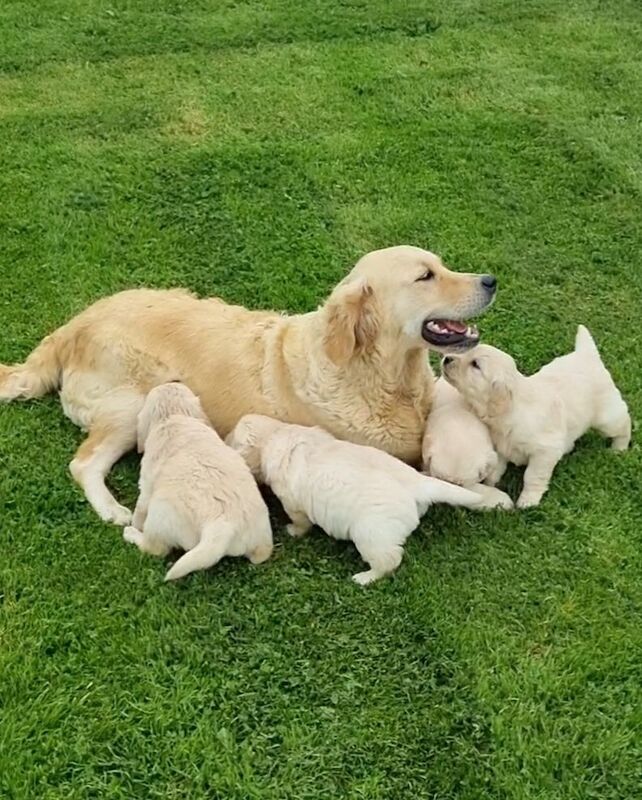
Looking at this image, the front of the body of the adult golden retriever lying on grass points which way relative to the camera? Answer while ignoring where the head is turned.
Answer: to the viewer's right

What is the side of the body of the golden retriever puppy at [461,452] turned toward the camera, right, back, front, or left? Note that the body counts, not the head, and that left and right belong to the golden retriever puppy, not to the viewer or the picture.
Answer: back

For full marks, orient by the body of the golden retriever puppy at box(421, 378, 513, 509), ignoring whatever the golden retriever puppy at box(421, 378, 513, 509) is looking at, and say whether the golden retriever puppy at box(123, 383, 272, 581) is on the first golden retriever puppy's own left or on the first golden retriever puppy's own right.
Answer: on the first golden retriever puppy's own left

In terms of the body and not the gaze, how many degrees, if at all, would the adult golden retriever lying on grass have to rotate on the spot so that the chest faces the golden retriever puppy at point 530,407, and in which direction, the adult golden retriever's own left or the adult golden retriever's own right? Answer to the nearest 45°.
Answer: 0° — it already faces it

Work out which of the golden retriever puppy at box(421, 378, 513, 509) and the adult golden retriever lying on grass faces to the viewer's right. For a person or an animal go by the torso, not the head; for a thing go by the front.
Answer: the adult golden retriever lying on grass

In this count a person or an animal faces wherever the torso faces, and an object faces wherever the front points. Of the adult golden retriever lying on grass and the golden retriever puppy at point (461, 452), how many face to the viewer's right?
1

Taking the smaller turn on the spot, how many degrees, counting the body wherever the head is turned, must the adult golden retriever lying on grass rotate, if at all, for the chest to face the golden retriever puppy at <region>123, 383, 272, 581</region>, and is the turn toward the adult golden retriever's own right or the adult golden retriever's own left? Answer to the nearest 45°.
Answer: approximately 90° to the adult golden retriever's own right
